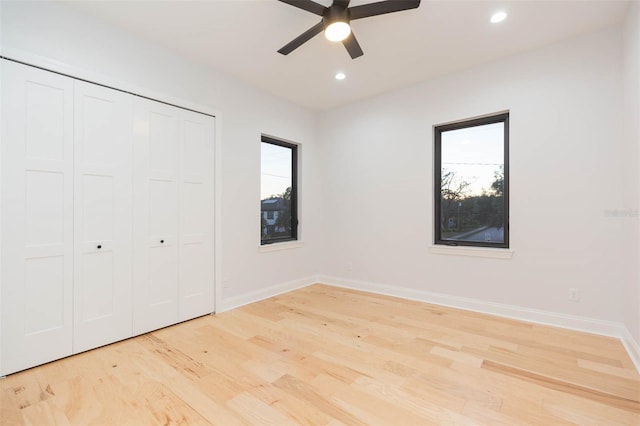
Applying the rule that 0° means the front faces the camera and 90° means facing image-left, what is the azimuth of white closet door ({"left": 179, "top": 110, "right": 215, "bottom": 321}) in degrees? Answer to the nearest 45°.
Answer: approximately 315°

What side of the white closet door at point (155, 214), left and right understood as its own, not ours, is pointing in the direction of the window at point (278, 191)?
left

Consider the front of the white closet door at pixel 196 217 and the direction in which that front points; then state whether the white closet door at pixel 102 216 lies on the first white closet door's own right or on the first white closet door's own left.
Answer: on the first white closet door's own right

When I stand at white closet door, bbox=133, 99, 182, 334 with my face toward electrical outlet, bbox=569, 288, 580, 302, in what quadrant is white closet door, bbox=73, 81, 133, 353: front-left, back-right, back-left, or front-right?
back-right

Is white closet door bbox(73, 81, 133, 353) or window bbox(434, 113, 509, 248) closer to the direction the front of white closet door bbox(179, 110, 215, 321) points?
the window
